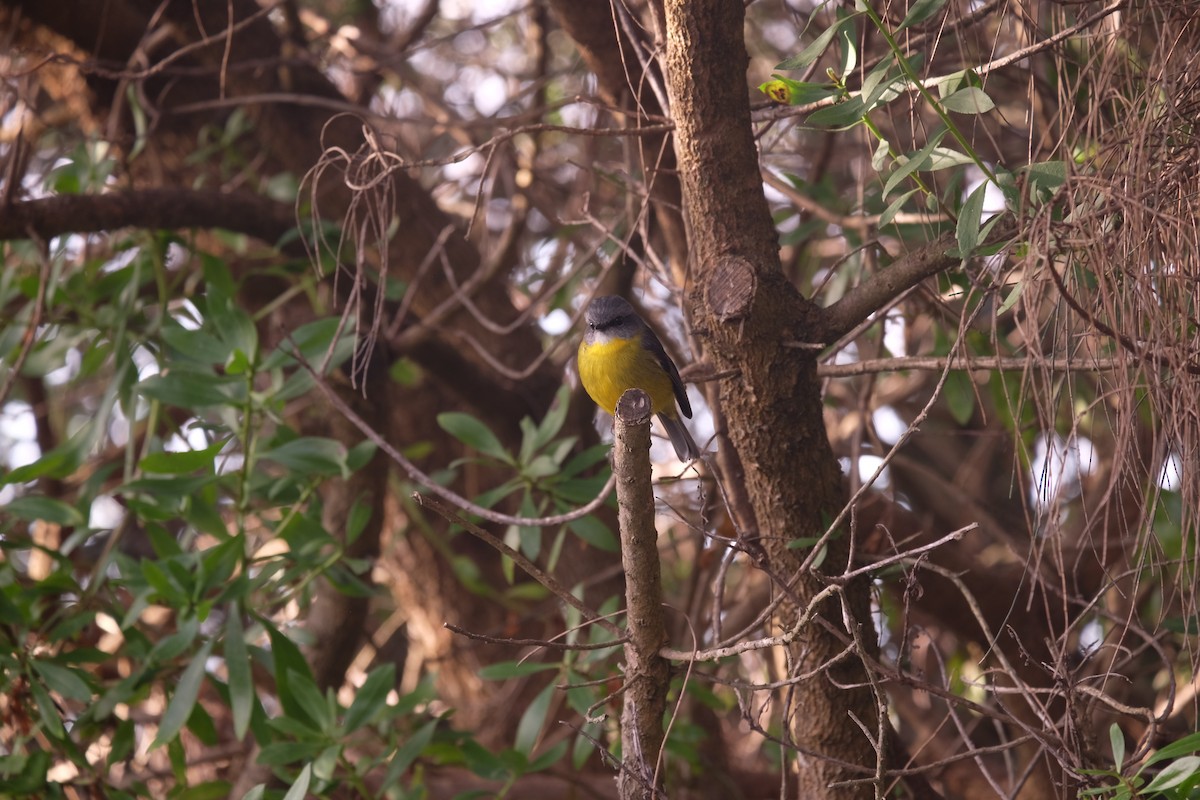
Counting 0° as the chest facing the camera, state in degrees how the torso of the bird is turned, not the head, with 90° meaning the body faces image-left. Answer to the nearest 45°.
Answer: approximately 45°
